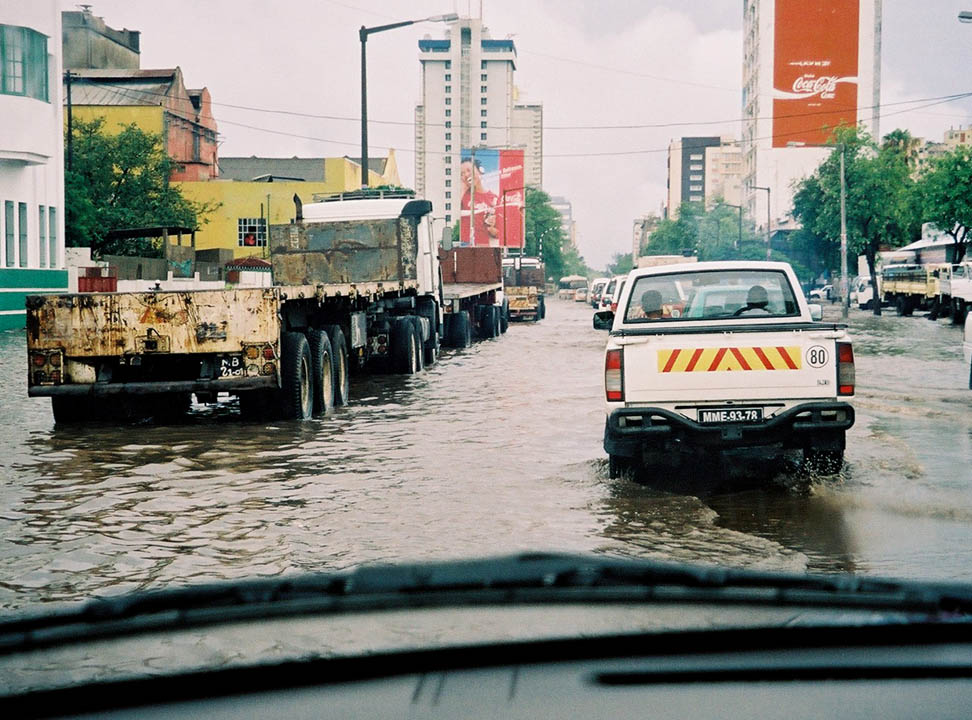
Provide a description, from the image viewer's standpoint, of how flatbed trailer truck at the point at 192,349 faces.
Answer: facing away from the viewer and to the right of the viewer

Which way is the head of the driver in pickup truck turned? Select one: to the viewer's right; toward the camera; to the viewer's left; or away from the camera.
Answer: away from the camera

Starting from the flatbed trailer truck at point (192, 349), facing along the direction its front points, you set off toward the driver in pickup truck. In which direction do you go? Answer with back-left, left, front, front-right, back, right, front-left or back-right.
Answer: right

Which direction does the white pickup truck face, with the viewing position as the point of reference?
facing away from the viewer

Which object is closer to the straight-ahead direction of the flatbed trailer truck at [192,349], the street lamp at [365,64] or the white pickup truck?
the street lamp

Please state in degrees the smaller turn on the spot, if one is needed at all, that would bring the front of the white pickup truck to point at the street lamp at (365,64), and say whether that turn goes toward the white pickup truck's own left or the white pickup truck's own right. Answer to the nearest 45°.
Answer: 0° — it already faces it

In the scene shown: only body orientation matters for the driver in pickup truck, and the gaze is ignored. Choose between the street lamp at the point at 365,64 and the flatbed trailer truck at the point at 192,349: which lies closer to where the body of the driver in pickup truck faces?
the street lamp

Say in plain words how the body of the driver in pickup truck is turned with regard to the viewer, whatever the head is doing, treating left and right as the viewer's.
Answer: facing away from the viewer

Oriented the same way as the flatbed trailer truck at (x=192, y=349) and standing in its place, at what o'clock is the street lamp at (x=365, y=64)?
The street lamp is roughly at 11 o'clock from the flatbed trailer truck.
